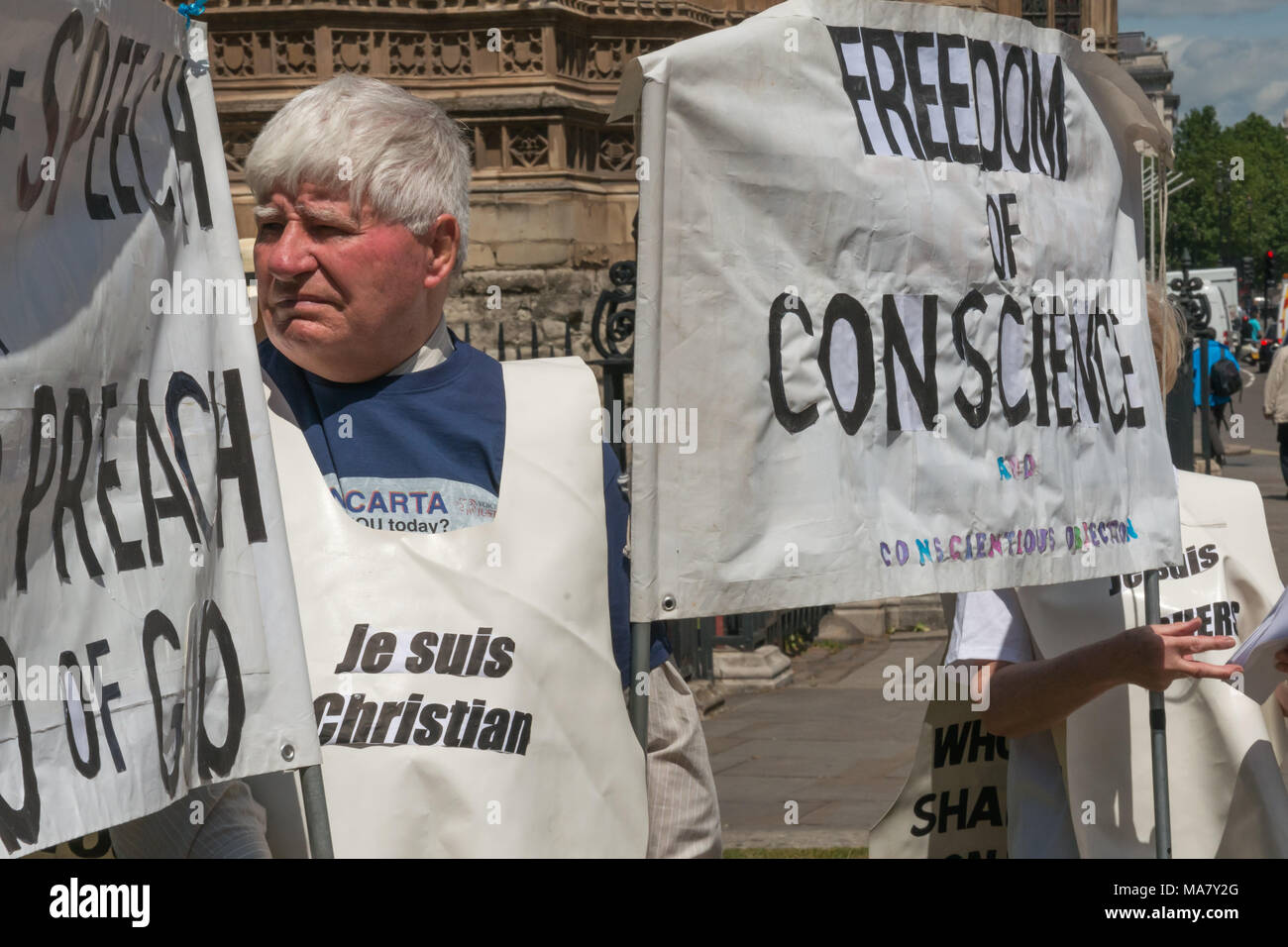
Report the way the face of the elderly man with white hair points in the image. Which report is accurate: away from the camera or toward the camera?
toward the camera

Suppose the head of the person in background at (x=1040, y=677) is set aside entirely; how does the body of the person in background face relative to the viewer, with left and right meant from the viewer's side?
facing the viewer and to the right of the viewer

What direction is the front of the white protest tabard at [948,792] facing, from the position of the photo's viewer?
facing the viewer

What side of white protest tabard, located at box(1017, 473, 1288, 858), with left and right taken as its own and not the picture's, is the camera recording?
front

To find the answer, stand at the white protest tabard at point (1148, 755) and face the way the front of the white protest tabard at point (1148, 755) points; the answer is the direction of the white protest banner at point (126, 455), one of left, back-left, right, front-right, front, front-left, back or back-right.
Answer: front-right

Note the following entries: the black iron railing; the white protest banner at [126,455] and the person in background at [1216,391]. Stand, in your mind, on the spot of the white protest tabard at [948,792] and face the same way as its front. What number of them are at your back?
2

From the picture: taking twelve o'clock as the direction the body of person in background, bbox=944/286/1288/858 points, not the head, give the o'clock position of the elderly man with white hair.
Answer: The elderly man with white hair is roughly at 3 o'clock from the person in background.

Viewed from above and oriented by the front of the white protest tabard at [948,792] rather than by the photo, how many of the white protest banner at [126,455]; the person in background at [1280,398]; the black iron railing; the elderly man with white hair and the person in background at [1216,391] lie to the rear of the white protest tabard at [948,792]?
3

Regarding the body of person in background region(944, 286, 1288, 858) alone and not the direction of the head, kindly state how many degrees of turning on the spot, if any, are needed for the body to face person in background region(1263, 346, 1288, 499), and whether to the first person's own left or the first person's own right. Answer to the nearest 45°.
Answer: approximately 135° to the first person's own left

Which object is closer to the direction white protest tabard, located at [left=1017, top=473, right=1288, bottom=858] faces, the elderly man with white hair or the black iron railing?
the elderly man with white hair

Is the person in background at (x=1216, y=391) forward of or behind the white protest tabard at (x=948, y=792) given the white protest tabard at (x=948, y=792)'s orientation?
behind

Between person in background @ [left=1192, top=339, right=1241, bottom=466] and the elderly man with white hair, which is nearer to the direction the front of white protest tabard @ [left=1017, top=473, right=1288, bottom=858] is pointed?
the elderly man with white hair
